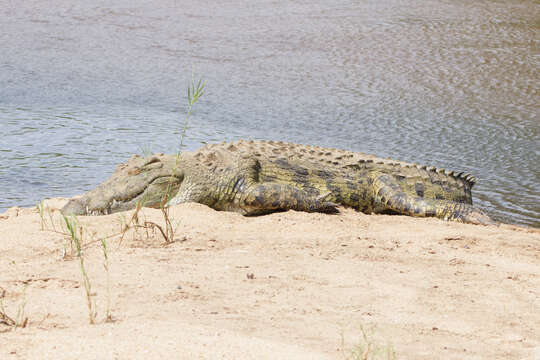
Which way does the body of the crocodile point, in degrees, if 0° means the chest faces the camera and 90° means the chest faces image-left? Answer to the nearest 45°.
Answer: approximately 90°

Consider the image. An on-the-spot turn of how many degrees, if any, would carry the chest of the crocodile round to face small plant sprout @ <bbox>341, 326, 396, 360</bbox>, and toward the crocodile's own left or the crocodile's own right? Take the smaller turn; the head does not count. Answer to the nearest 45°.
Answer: approximately 90° to the crocodile's own left
